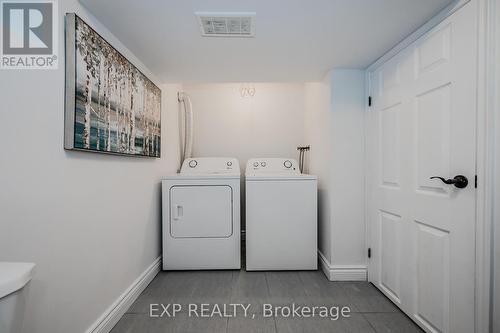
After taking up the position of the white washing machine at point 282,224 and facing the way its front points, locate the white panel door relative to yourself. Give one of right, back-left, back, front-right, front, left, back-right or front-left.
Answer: front-left

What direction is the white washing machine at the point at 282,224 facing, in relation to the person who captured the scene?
facing the viewer

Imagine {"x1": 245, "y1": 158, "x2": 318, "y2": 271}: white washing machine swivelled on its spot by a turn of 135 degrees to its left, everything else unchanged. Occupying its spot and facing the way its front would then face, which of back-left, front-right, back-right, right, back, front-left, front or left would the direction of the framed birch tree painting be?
back
